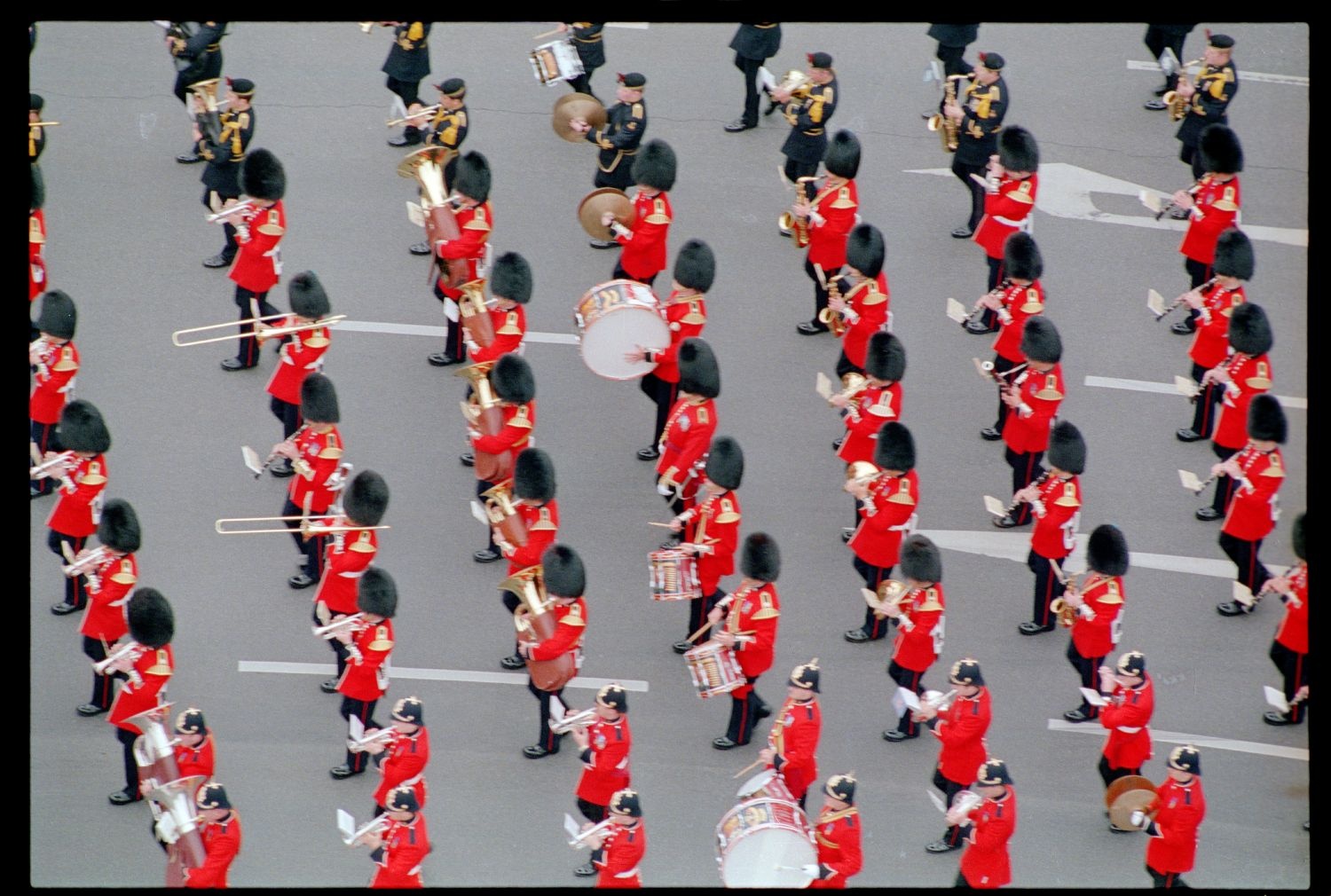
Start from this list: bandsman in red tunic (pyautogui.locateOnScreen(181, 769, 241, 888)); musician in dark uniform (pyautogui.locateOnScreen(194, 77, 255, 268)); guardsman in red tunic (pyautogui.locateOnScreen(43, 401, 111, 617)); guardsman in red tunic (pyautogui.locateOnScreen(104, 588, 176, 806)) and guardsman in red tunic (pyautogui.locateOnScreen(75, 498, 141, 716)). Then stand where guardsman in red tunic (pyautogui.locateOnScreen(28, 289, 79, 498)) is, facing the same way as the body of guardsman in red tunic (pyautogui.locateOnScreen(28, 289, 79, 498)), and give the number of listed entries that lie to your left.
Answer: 4

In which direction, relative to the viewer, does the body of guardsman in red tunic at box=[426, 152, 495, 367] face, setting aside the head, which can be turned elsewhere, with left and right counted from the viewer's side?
facing to the left of the viewer

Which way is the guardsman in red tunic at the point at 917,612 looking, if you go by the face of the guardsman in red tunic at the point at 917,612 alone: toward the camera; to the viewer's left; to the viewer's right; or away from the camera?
to the viewer's left

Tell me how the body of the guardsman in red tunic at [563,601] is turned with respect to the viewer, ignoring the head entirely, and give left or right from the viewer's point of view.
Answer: facing to the left of the viewer

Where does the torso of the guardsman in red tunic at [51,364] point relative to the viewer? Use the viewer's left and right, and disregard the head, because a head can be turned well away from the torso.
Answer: facing to the left of the viewer

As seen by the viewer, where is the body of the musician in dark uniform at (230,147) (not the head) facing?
to the viewer's left

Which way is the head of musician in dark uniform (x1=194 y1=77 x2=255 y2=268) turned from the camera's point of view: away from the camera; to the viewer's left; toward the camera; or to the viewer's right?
to the viewer's left

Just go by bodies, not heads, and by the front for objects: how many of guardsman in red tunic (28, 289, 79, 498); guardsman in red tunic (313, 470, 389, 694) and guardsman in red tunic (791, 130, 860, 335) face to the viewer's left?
3

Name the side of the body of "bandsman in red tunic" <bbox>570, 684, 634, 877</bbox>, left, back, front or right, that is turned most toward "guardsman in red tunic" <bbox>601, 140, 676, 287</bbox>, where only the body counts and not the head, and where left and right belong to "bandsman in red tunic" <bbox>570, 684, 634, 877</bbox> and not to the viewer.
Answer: right

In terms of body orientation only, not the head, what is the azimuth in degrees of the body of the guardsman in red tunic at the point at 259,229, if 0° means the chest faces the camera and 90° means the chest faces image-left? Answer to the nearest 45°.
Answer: approximately 90°

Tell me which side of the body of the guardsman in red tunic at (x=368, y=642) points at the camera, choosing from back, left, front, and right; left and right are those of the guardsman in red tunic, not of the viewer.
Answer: left

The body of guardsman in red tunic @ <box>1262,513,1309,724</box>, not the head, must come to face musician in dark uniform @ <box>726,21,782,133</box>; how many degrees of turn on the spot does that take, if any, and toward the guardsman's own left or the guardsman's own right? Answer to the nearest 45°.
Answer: approximately 45° to the guardsman's own right

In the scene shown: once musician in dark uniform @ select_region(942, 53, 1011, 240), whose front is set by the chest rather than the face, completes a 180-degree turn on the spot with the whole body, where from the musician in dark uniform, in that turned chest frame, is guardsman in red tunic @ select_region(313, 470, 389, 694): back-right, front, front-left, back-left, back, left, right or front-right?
back-right

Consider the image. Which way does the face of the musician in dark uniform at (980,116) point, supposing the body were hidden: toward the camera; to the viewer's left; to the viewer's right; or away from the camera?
to the viewer's left

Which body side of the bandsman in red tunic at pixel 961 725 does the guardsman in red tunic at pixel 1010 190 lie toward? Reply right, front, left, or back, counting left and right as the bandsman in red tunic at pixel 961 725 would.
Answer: right
